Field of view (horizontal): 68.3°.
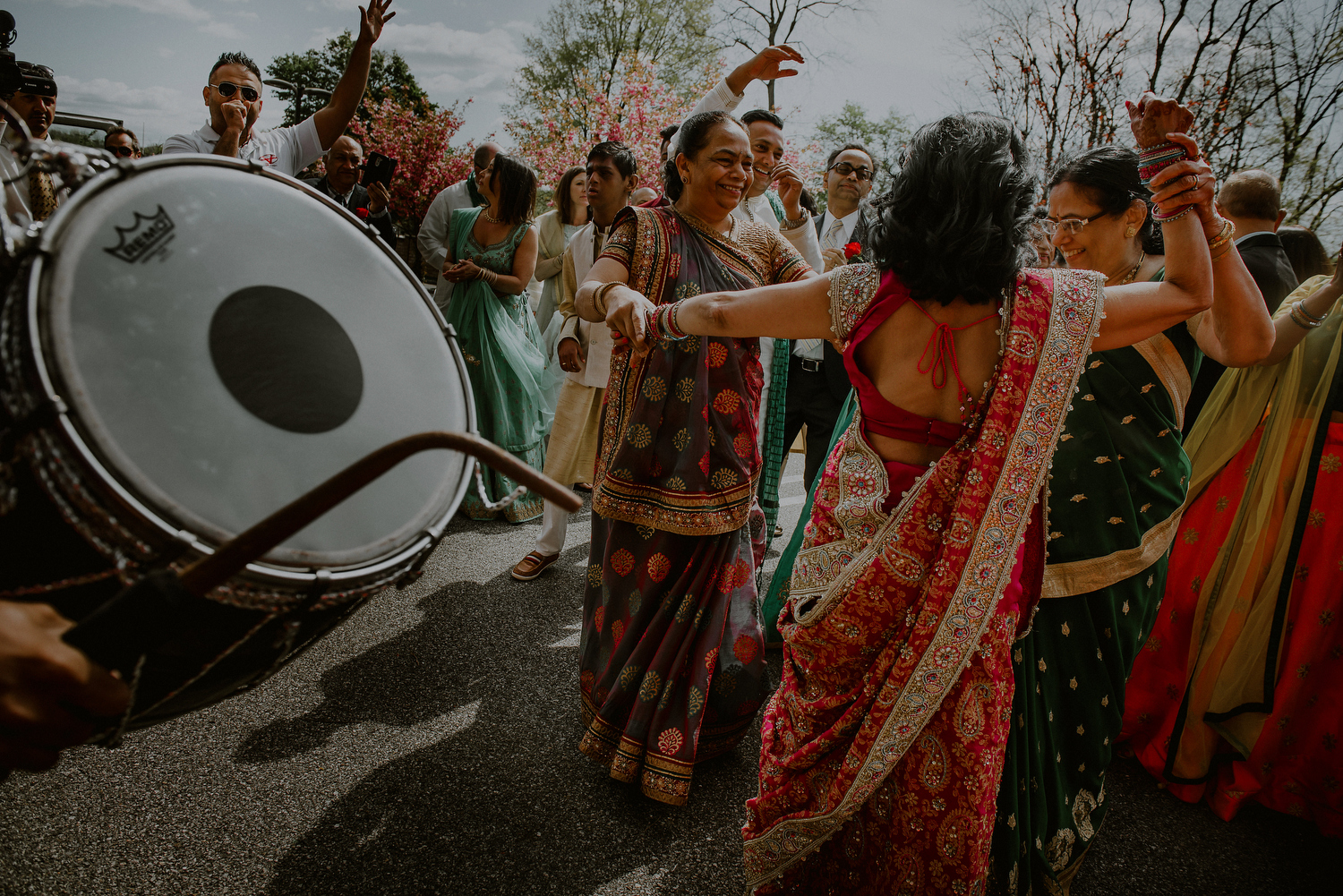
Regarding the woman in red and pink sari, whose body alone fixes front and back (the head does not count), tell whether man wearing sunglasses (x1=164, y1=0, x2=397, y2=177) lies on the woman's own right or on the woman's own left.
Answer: on the woman's own left

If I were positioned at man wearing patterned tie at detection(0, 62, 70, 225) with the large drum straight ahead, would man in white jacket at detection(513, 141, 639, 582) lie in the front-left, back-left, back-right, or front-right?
front-left

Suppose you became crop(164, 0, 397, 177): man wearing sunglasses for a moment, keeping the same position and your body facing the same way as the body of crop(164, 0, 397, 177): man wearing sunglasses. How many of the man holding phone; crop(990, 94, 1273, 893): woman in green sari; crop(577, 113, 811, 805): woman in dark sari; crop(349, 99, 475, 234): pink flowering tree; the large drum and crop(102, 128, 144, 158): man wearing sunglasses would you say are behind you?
3

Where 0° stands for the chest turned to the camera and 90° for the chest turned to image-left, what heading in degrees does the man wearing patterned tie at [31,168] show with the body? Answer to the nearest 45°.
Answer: approximately 315°

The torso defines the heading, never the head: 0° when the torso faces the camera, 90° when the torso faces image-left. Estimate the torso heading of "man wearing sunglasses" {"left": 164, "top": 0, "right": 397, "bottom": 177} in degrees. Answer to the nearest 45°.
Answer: approximately 0°

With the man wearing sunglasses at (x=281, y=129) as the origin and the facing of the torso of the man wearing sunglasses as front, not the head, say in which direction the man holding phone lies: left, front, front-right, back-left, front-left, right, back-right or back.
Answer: back

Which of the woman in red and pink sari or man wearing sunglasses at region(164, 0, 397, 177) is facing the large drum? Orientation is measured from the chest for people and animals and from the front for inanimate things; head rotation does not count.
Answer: the man wearing sunglasses

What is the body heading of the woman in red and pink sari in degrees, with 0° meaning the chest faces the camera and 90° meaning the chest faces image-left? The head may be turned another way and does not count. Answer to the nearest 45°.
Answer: approximately 180°

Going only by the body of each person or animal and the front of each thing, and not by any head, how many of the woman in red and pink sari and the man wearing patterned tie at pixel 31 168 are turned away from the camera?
1

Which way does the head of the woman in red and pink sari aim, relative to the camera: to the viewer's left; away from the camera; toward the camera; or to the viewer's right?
away from the camera

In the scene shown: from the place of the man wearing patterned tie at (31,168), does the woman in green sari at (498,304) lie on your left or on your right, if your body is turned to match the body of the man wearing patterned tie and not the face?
on your left

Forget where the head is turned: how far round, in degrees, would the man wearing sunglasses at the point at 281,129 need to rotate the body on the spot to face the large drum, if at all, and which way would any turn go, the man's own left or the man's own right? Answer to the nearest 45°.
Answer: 0° — they already face it
